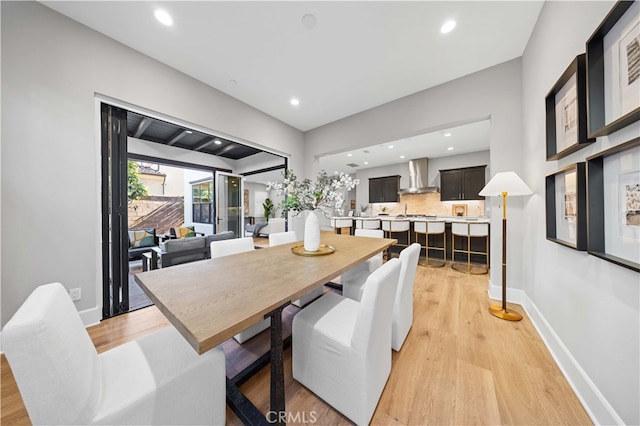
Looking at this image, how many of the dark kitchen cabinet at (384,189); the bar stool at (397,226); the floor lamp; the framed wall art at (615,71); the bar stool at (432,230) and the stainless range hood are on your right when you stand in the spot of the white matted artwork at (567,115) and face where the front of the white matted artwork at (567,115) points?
5

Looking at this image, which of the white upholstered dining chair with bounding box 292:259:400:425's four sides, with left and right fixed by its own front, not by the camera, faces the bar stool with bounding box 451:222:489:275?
right

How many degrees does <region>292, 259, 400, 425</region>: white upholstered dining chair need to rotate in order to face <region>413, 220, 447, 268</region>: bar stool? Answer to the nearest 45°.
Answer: approximately 90° to its right

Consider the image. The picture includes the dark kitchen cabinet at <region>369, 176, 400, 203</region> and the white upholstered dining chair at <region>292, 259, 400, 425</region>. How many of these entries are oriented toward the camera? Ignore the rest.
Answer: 1

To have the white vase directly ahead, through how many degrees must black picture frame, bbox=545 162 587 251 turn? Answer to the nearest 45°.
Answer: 0° — it already faces it

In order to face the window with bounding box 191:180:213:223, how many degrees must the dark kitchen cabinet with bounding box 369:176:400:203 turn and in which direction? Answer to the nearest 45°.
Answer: approximately 45° to its right

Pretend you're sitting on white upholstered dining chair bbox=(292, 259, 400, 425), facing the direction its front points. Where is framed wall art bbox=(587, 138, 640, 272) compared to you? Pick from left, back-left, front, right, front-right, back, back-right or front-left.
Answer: back-right

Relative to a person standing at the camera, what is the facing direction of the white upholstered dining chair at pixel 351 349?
facing away from the viewer and to the left of the viewer

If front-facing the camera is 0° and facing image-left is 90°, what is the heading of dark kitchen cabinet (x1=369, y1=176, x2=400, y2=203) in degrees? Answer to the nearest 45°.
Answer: approximately 0°

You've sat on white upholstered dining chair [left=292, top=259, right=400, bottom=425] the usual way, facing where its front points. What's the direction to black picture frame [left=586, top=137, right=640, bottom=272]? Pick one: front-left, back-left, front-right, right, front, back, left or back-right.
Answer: back-right
